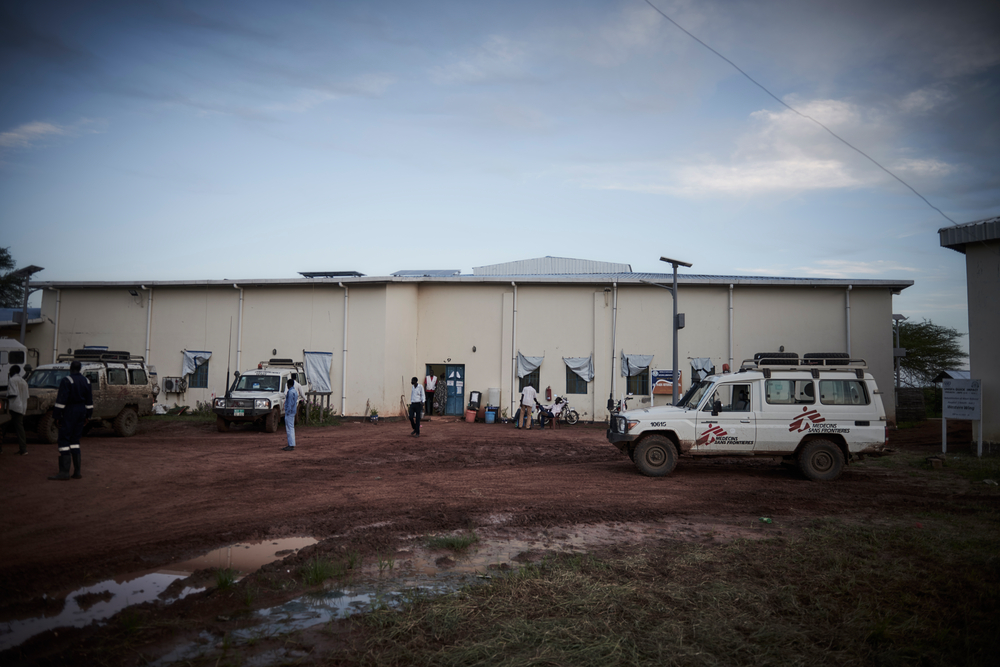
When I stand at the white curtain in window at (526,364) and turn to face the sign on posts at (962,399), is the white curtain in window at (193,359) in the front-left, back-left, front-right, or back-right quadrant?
back-right

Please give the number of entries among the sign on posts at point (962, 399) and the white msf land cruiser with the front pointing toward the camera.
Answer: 1

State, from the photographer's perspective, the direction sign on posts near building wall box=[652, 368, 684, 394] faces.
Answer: facing the viewer

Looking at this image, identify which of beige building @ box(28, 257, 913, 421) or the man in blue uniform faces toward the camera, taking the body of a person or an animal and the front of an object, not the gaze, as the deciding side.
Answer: the beige building

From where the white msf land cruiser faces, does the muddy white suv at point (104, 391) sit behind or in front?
in front

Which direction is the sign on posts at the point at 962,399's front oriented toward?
toward the camera

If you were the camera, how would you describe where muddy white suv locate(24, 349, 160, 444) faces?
facing the viewer and to the left of the viewer

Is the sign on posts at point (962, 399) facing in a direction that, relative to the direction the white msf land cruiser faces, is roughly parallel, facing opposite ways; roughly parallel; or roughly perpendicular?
roughly perpendicular

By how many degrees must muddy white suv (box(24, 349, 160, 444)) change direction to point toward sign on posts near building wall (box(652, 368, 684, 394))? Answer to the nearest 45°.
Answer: approximately 135° to its left

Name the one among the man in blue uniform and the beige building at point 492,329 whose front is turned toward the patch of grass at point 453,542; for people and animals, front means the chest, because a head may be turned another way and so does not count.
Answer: the beige building

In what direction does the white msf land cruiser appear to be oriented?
to the viewer's left

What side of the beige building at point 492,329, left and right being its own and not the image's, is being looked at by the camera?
front

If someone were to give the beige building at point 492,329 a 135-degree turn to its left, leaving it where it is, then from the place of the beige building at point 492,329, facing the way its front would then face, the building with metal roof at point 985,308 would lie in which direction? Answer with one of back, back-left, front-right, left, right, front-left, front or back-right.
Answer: right

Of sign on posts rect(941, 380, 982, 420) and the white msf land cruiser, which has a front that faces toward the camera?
the sign on posts

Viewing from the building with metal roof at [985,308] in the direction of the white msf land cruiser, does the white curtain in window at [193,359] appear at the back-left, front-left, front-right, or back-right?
front-right

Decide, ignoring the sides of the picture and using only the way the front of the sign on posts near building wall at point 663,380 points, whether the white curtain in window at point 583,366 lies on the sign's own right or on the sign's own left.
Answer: on the sign's own right
